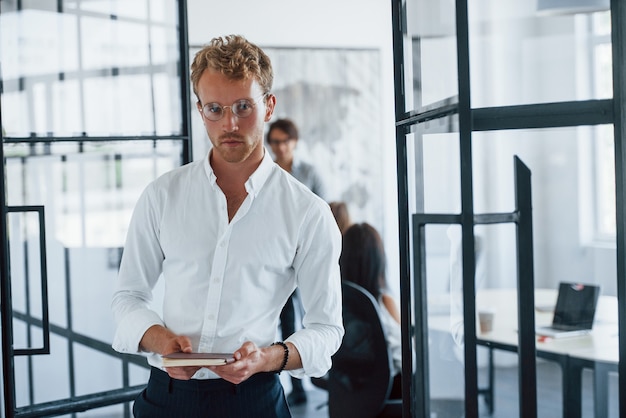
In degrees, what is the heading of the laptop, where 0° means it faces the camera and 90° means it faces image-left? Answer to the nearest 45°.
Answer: approximately 45°

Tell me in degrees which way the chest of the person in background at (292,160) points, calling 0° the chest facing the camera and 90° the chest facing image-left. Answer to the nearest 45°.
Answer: approximately 45°

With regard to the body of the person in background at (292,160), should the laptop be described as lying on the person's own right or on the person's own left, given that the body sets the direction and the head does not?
on the person's own left

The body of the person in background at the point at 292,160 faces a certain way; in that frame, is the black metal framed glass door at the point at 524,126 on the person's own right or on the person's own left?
on the person's own left

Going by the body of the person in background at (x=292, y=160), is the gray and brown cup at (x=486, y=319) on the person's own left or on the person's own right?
on the person's own left
